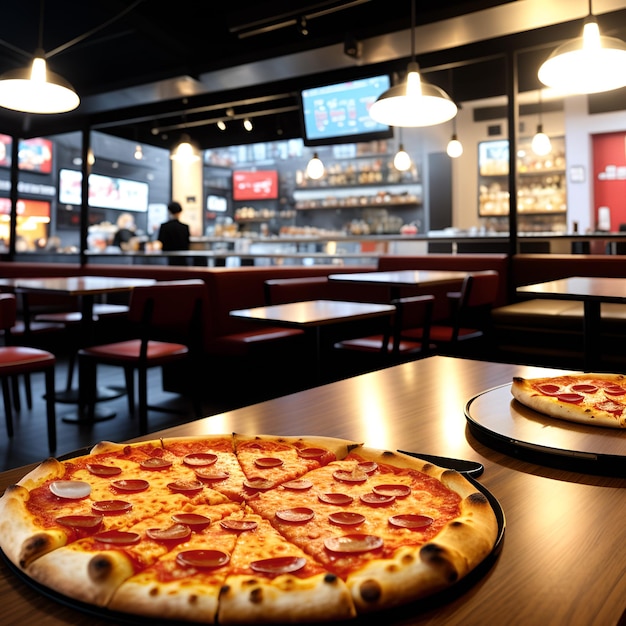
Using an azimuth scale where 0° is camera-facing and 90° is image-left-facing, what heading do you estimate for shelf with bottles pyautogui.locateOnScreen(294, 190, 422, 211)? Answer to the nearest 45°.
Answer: approximately 0°

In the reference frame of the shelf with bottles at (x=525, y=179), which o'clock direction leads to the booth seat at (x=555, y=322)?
The booth seat is roughly at 12 o'clock from the shelf with bottles.

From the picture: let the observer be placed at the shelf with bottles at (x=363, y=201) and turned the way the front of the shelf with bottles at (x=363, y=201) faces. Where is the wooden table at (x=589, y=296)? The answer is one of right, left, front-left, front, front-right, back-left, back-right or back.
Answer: front

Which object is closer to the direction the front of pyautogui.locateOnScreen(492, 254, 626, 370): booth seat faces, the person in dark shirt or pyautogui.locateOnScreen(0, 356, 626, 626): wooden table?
the wooden table

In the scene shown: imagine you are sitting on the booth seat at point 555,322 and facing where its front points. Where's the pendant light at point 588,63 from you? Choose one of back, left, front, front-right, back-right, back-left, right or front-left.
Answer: front

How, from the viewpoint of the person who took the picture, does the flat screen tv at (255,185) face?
facing the viewer

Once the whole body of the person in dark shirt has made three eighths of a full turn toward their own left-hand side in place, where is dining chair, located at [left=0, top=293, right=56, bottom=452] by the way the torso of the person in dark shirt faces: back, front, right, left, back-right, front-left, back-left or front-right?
front-left

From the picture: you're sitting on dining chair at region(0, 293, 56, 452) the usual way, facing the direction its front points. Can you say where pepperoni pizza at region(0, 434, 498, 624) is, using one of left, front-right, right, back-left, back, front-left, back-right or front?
front-right

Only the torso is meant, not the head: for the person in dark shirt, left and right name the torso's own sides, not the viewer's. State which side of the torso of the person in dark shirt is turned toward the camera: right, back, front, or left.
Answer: back

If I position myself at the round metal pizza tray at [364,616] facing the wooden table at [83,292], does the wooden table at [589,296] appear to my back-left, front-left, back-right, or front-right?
front-right

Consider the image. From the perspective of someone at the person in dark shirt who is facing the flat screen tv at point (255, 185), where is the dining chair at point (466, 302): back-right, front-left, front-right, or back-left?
back-right

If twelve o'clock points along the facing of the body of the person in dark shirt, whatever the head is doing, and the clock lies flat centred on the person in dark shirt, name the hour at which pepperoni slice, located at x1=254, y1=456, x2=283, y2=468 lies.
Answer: The pepperoni slice is roughly at 6 o'clock from the person in dark shirt.

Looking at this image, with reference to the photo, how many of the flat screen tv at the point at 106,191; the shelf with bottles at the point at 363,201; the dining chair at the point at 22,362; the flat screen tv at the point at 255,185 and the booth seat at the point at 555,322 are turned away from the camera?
0

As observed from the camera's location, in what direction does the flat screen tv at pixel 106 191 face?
facing the viewer and to the right of the viewer

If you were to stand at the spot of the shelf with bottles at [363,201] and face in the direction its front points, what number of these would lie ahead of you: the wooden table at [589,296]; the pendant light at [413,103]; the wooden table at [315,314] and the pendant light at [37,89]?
4

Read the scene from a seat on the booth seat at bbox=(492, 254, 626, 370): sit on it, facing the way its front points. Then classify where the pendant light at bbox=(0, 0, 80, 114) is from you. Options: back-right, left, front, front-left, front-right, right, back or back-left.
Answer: front-right
